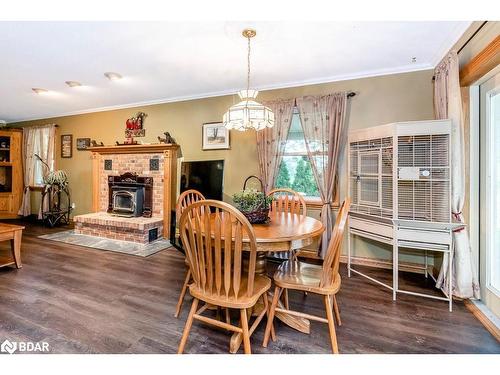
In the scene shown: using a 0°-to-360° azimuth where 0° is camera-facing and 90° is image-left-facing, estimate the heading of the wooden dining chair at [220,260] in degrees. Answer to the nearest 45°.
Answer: approximately 225°

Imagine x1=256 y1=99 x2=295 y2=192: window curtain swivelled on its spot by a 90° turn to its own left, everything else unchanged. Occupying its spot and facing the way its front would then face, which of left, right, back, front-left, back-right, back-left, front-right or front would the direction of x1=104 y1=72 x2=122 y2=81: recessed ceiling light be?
back

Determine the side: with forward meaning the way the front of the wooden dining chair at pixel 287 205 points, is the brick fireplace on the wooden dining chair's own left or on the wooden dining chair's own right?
on the wooden dining chair's own right

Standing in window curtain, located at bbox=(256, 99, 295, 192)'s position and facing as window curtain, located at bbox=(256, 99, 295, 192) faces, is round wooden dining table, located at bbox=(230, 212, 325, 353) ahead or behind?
ahead

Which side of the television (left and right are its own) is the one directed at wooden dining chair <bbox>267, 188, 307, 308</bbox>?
left

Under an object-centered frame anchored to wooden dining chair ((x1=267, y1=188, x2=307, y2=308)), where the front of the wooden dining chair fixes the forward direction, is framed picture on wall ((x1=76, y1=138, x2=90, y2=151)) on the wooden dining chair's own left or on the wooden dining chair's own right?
on the wooden dining chair's own right

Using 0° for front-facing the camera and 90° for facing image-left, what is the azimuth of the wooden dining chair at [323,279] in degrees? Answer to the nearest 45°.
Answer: approximately 90°

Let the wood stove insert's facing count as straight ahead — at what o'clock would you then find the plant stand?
The plant stand is roughly at 3 o'clock from the wood stove insert.

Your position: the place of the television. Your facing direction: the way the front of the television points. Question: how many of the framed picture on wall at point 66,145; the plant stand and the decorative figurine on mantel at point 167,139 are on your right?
3

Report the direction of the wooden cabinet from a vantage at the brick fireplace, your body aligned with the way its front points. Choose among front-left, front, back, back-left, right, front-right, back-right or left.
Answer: right

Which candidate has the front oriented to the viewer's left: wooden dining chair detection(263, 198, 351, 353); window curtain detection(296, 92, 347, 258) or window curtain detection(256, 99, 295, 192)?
the wooden dining chair

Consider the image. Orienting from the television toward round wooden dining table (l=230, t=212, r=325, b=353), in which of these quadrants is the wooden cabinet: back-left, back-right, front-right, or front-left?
back-right
